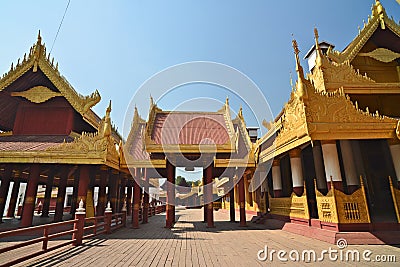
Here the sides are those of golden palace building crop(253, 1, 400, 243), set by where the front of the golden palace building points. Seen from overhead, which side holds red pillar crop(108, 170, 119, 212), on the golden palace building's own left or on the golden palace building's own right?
on the golden palace building's own right

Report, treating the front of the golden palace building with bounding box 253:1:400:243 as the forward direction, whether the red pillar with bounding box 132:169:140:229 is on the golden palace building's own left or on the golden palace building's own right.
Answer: on the golden palace building's own right
